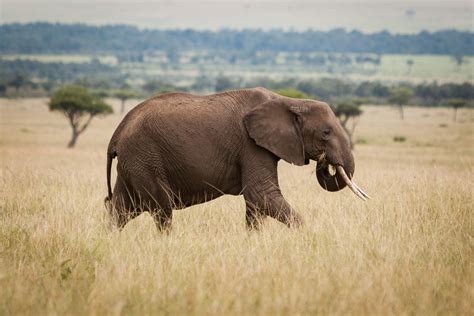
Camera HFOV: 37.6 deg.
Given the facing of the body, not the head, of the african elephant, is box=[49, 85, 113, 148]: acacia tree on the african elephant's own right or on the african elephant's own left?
on the african elephant's own left

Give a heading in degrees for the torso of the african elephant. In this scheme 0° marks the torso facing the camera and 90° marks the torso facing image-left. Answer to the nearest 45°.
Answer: approximately 270°
